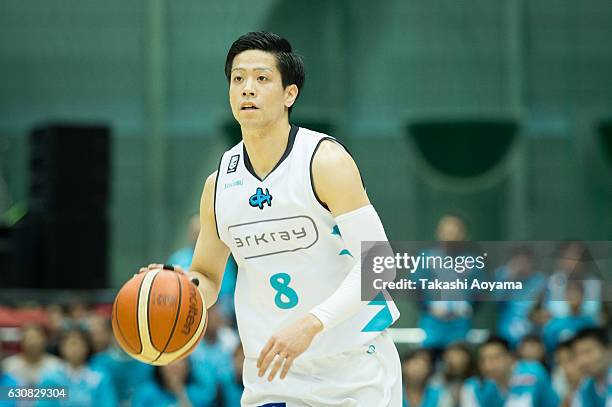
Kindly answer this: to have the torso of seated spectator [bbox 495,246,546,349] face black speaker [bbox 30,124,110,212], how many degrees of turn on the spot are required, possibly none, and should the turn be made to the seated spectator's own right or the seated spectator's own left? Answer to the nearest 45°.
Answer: approximately 45° to the seated spectator's own right

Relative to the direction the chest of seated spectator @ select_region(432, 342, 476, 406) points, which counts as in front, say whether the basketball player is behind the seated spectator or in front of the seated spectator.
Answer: in front

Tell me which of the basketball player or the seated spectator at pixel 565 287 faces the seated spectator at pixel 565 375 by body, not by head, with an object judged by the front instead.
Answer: the seated spectator at pixel 565 287

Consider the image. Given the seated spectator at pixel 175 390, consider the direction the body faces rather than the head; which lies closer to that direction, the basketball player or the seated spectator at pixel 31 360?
the basketball player

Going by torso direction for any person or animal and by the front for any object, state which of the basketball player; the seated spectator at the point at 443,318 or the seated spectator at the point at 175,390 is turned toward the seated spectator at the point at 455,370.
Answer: the seated spectator at the point at 443,318

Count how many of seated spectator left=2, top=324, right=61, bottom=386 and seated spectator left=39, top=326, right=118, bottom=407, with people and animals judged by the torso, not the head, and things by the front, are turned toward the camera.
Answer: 2

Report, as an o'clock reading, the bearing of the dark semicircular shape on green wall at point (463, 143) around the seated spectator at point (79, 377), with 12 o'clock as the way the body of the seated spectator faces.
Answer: The dark semicircular shape on green wall is roughly at 8 o'clock from the seated spectator.

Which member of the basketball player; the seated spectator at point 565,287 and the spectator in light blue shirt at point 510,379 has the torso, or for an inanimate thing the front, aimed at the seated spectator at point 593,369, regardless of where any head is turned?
the seated spectator at point 565,287

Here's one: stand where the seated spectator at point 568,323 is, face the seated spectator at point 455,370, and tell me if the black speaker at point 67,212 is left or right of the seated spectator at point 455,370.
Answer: right

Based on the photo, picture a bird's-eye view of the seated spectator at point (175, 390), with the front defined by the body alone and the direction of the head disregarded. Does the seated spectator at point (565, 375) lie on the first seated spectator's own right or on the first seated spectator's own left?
on the first seated spectator's own left

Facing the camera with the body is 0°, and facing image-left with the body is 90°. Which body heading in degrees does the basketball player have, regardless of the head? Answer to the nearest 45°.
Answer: approximately 45°
